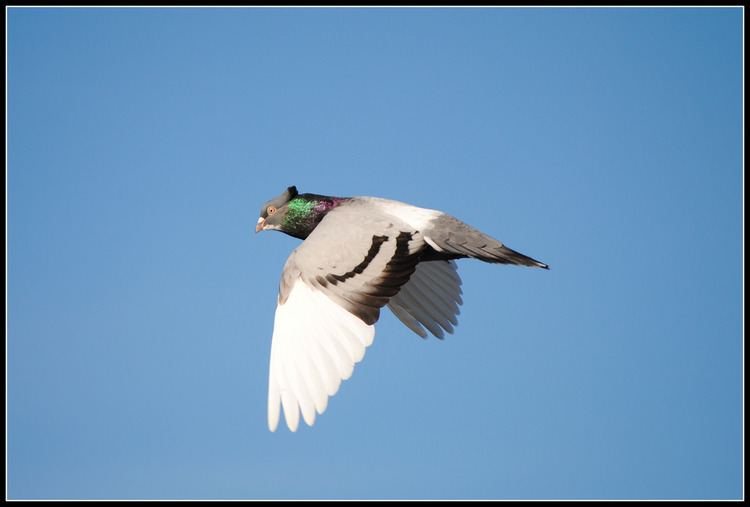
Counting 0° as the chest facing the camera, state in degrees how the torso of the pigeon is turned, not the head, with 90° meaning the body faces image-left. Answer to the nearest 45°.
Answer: approximately 90°
